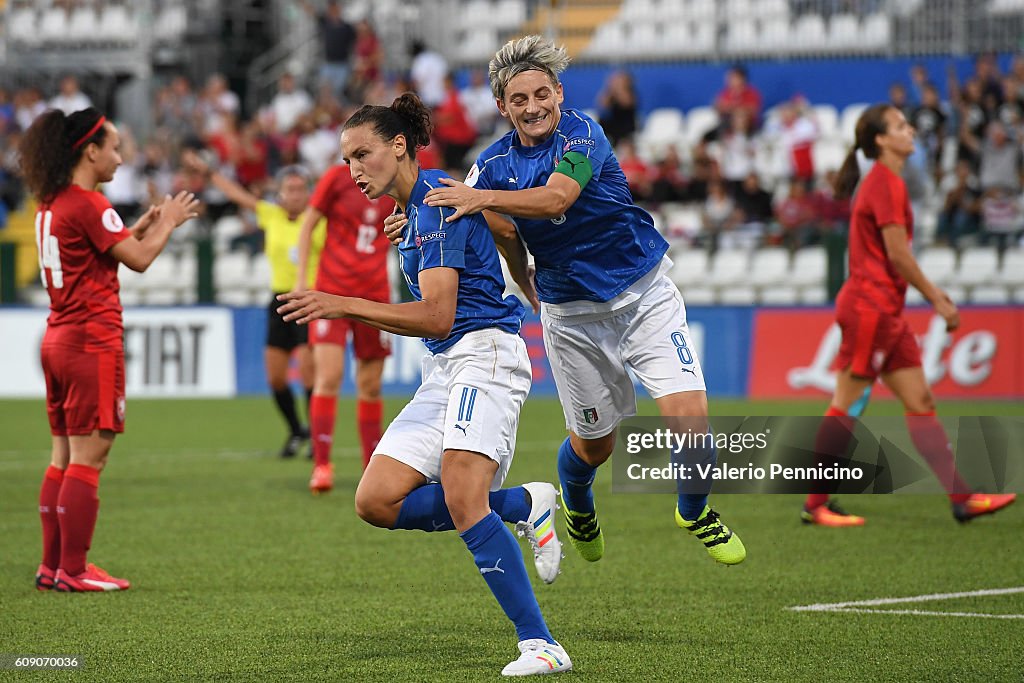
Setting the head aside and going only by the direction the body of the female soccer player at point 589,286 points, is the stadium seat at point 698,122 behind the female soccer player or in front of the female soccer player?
behind

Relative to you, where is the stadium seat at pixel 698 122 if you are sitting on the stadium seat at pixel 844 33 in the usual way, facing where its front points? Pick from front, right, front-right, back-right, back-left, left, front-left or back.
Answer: front-right

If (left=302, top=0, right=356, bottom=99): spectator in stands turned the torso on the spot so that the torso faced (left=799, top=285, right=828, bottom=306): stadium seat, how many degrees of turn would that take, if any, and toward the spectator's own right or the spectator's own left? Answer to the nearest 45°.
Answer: approximately 45° to the spectator's own left

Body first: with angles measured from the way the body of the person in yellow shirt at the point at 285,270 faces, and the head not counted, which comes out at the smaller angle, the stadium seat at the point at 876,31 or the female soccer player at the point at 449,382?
the female soccer player

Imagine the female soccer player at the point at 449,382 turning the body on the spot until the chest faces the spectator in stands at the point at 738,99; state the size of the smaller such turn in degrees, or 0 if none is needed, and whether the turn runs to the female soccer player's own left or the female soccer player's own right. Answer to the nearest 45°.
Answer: approximately 90° to the female soccer player's own right

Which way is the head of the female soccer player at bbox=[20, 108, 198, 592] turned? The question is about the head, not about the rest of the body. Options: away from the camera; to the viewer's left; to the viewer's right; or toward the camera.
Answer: to the viewer's right

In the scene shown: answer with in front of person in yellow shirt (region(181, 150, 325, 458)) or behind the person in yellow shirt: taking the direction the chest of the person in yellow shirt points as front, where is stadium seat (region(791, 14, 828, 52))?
behind
